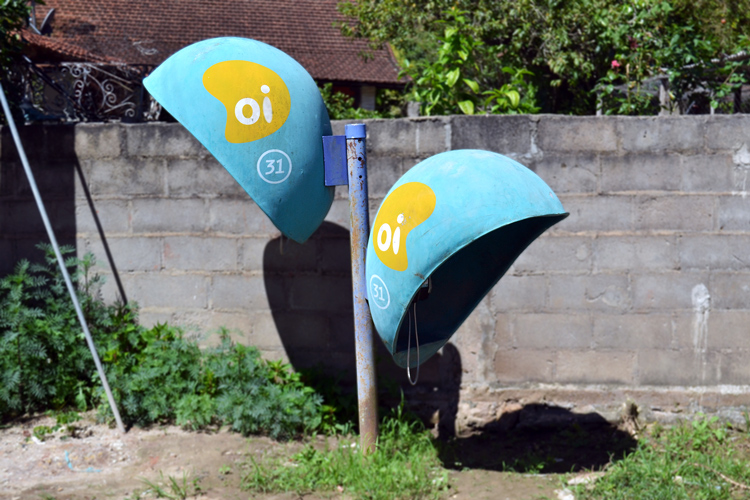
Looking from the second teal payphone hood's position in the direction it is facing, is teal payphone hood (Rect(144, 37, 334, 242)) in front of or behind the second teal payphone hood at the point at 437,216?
behind

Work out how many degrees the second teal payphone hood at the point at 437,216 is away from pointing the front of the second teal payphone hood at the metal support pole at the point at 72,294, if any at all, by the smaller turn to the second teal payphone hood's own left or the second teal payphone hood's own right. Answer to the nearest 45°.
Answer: approximately 180°

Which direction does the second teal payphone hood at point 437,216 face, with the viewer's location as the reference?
facing the viewer and to the right of the viewer

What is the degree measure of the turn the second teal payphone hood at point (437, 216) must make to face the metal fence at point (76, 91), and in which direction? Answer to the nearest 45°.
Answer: approximately 180°

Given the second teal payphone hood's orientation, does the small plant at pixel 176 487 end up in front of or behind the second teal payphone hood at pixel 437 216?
behind
